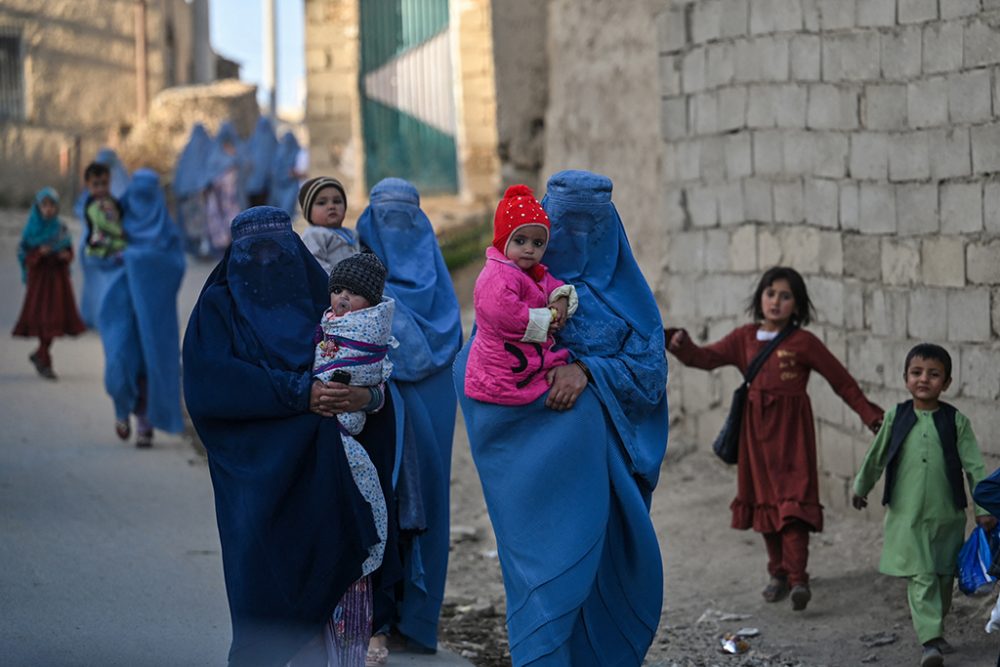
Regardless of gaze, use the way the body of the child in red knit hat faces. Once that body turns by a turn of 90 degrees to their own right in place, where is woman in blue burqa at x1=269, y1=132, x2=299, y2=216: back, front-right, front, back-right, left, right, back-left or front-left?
back-right

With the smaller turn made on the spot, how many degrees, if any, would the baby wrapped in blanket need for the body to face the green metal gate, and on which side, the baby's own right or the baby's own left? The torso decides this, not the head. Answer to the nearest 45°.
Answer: approximately 135° to the baby's own right

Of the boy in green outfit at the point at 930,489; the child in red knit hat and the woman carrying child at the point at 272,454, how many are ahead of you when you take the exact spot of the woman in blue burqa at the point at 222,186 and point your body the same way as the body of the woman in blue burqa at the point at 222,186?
3

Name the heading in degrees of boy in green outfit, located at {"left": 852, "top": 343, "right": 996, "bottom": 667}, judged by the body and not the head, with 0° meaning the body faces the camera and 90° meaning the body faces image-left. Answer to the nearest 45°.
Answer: approximately 0°

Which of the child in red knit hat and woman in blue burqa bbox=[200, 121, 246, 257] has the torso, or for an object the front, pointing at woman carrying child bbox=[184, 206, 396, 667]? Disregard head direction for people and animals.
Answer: the woman in blue burqa

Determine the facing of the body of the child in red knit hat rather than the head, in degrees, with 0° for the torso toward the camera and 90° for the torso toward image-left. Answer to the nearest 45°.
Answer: approximately 315°

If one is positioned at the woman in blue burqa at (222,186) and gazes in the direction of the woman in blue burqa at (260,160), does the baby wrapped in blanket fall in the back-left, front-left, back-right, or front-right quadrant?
back-right

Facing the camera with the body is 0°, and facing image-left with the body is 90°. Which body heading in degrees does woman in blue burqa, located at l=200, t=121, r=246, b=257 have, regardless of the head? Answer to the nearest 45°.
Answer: approximately 0°

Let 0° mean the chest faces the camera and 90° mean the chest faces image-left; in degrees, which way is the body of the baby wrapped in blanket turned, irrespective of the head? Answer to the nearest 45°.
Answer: approximately 45°
